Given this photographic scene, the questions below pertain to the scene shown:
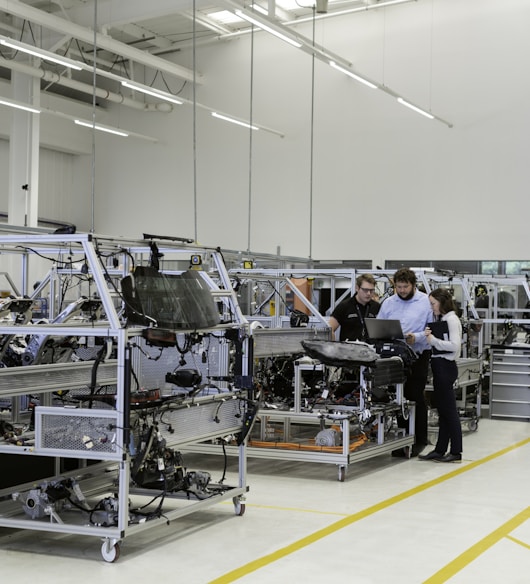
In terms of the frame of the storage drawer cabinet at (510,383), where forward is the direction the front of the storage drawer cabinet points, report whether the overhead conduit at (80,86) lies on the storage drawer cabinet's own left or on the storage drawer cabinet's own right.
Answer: on the storage drawer cabinet's own right

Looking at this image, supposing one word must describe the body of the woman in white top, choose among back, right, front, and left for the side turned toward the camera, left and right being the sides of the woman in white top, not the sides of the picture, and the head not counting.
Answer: left

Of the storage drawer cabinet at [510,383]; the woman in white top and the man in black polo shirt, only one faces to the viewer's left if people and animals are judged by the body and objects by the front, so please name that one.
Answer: the woman in white top

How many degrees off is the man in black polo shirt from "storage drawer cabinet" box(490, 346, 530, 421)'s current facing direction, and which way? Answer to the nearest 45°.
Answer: approximately 45° to its right

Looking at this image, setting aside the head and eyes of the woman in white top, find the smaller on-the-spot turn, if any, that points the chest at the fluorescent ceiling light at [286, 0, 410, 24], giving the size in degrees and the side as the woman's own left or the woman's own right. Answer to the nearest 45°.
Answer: approximately 90° to the woman's own right

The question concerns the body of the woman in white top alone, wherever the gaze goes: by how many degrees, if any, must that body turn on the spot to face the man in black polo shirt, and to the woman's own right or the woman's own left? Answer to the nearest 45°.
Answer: approximately 45° to the woman's own right

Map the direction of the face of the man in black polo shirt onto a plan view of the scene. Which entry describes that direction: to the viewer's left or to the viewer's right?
to the viewer's right

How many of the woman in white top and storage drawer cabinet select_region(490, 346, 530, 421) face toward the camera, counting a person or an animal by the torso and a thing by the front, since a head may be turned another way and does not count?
1

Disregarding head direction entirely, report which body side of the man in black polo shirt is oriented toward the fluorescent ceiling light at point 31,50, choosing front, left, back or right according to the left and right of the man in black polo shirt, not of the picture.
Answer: back
